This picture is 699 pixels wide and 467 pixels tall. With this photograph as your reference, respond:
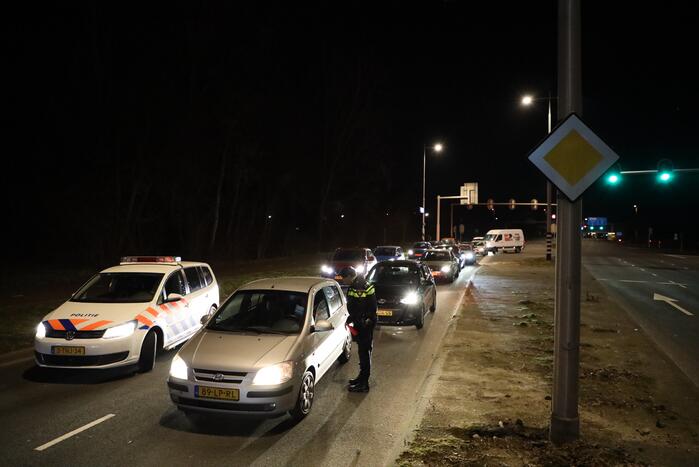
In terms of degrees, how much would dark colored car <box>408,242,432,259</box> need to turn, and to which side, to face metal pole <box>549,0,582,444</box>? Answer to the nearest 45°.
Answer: approximately 45° to its left

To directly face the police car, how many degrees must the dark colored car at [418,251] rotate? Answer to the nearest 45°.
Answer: approximately 45° to its left

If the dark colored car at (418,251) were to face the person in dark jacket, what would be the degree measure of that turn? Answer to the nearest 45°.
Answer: approximately 45° to its left

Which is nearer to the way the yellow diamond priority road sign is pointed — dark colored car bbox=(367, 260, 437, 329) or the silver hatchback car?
the silver hatchback car

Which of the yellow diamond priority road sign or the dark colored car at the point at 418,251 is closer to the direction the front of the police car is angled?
the yellow diamond priority road sign

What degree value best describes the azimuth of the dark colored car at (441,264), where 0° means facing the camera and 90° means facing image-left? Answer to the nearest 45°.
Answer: approximately 45°

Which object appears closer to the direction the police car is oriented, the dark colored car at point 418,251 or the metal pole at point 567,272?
the metal pole

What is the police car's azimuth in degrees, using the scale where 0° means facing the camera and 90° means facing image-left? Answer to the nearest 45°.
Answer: approximately 45°

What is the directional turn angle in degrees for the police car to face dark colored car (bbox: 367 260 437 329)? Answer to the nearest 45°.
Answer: approximately 135° to its left

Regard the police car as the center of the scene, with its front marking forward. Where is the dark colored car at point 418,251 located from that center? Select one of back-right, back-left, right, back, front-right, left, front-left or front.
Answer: back

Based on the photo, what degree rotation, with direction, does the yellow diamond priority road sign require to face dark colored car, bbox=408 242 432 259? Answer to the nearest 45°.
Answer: approximately 180°

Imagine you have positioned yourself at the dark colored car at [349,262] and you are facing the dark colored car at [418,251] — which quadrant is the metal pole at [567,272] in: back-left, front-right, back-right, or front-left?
back-right
